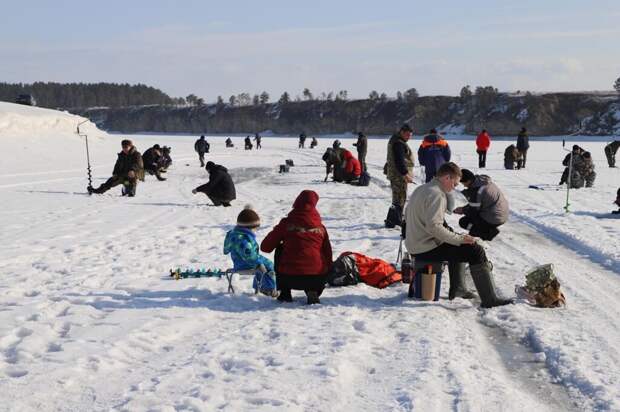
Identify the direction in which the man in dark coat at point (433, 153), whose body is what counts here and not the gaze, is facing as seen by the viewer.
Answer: away from the camera

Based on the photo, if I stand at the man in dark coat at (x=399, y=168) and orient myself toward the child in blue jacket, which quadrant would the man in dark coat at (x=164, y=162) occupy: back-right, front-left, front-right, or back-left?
back-right

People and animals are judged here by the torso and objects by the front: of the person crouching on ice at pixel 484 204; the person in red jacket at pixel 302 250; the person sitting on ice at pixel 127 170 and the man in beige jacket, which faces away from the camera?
the person in red jacket

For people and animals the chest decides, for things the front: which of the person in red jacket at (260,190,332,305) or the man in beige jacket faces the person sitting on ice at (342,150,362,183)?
the person in red jacket

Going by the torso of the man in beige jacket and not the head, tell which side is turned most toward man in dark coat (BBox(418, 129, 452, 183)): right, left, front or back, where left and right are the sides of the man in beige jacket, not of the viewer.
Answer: left

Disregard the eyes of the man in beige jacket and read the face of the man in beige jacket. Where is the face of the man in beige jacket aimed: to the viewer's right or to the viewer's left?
to the viewer's right

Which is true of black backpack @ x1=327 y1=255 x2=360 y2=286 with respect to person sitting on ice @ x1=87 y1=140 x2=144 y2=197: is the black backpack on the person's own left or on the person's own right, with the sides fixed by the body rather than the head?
on the person's own left

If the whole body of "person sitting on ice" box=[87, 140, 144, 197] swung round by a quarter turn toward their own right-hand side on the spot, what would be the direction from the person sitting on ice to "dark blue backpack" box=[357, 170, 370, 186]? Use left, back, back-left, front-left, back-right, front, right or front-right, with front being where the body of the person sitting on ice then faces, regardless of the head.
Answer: back-right

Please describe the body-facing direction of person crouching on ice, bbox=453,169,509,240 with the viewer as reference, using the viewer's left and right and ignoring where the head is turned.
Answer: facing to the left of the viewer

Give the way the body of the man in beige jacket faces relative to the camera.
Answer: to the viewer's right

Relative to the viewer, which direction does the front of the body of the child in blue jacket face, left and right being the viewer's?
facing away from the viewer and to the right of the viewer

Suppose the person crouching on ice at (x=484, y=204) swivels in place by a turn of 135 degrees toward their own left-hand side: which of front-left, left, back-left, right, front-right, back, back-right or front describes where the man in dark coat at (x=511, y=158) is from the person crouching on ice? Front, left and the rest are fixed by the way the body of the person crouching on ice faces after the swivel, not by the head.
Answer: back-left

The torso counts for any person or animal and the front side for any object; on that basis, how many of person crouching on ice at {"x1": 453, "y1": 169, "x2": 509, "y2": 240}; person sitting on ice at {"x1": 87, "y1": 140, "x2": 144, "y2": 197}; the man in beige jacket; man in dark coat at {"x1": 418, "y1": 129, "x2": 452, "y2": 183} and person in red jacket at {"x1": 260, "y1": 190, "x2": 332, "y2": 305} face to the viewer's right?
1

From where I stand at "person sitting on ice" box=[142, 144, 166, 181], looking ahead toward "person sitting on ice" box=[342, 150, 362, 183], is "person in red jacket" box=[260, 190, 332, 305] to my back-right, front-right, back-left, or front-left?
front-right

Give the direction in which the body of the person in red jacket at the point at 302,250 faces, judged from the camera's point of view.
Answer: away from the camera
